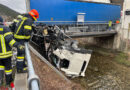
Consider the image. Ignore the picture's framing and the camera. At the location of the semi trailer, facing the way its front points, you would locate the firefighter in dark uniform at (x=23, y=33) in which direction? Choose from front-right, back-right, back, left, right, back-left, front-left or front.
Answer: left

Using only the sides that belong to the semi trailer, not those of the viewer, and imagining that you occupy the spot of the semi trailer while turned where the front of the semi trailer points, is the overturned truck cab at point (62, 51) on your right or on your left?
on your left

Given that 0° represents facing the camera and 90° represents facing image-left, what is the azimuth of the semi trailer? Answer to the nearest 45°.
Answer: approximately 90°

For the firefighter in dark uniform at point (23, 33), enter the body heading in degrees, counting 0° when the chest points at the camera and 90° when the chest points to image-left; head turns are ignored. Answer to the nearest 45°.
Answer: approximately 225°

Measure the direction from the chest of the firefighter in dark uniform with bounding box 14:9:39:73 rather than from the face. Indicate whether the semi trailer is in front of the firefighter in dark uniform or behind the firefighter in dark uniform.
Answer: in front

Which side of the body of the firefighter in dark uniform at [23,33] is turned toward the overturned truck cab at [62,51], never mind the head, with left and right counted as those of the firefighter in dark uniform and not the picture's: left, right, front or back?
front

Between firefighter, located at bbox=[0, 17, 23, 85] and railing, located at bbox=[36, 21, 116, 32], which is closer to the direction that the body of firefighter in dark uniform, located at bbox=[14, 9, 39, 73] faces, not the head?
the railing

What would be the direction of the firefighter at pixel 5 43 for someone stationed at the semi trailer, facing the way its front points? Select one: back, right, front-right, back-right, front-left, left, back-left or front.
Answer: left

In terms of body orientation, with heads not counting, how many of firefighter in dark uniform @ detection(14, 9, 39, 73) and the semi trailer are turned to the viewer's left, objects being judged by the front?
1
